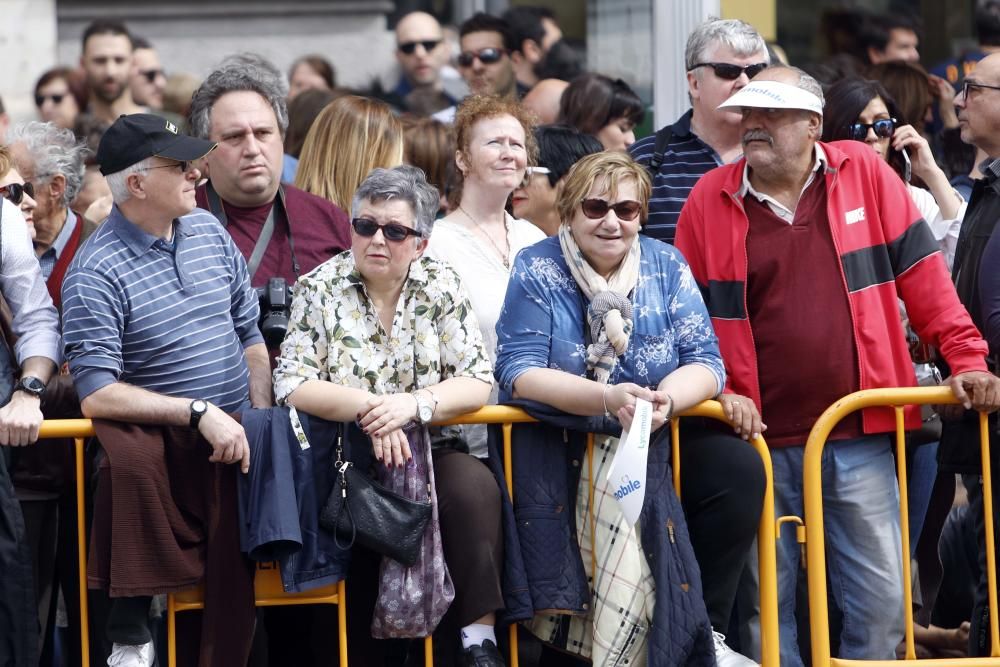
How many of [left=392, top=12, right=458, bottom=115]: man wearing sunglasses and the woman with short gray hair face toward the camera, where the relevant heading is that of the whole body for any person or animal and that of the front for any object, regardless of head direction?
2

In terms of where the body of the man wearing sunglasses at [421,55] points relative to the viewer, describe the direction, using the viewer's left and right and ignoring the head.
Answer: facing the viewer

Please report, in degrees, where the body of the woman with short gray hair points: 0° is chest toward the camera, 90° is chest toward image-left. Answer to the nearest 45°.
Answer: approximately 0°

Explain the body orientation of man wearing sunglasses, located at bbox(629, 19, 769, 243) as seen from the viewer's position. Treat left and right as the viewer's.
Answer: facing the viewer and to the right of the viewer

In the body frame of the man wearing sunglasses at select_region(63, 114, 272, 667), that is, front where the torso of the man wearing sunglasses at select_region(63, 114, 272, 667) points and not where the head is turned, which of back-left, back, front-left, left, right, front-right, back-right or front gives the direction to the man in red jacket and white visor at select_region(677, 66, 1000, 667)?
front-left

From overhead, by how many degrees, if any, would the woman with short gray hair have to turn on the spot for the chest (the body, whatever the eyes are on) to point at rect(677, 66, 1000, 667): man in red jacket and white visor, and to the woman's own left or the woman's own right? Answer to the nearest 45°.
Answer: approximately 90° to the woman's own left

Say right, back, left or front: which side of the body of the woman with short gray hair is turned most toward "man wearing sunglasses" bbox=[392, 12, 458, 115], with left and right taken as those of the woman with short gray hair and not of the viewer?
back

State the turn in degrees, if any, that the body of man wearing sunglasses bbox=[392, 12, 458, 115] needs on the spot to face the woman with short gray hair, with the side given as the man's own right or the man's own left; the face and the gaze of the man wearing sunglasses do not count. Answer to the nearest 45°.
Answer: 0° — they already face them

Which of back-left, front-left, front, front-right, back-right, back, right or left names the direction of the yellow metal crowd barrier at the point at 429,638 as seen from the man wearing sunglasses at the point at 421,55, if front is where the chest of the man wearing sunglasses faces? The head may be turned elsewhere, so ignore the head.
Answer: front

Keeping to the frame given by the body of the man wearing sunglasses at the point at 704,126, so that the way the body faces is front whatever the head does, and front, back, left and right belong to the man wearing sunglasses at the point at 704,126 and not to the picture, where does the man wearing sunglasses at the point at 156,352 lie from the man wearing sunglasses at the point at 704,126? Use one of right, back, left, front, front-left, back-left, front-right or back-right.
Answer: right

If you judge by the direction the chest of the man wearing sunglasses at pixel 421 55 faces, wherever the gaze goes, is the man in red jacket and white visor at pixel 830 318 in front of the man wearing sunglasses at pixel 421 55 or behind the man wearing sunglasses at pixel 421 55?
in front

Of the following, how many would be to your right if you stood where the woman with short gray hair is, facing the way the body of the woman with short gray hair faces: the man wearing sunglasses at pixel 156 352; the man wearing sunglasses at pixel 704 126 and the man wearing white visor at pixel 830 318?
1
